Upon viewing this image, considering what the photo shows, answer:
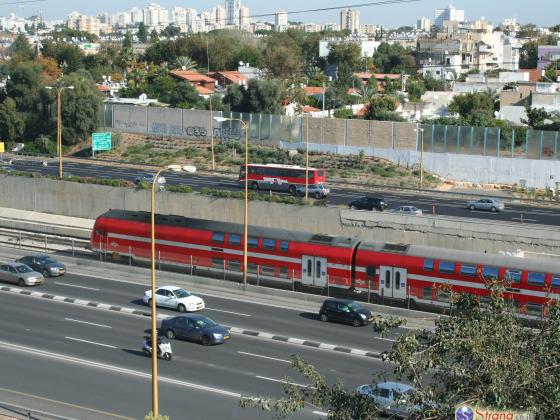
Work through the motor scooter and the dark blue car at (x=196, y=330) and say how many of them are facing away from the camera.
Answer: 0

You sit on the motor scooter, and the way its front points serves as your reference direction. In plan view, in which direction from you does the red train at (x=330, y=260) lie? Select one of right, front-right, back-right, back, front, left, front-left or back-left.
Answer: left

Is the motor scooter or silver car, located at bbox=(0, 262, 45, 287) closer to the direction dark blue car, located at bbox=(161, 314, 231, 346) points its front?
the motor scooter

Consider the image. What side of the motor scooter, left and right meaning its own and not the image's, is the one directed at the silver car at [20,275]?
back

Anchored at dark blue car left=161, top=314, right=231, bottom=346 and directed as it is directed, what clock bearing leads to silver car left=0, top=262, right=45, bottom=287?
The silver car is roughly at 6 o'clock from the dark blue car.

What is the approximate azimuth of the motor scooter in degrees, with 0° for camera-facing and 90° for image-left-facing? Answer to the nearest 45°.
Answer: approximately 315°
